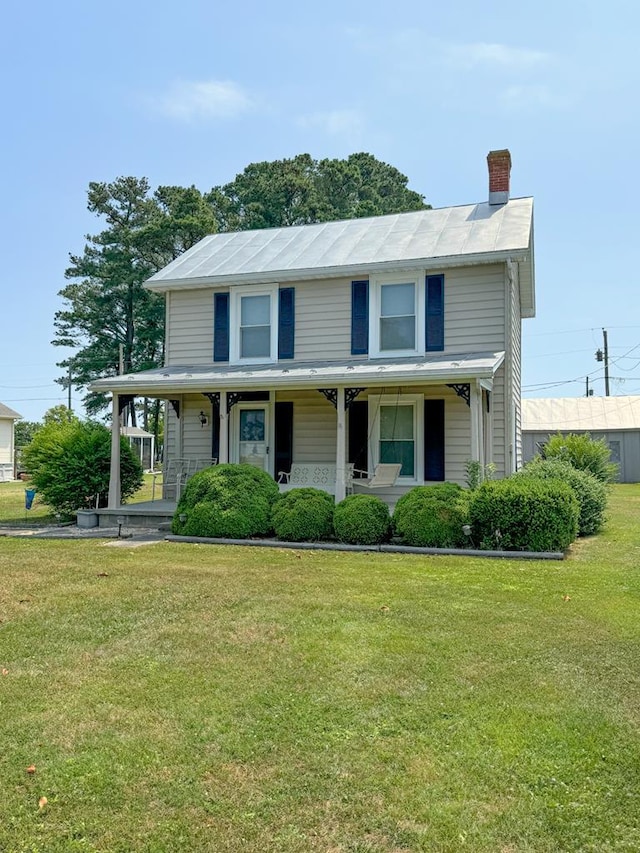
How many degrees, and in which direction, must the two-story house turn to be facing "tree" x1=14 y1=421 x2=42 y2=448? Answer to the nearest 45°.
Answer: approximately 135° to its right

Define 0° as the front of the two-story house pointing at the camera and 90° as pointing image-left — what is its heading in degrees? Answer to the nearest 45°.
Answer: approximately 0°

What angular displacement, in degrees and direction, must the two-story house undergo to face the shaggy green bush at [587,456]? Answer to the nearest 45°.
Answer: approximately 90° to its left

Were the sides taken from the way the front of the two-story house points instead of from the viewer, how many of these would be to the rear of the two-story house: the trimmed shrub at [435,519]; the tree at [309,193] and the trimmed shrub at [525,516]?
1

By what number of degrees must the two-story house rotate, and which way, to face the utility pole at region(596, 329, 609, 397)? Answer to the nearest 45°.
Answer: approximately 135° to its left

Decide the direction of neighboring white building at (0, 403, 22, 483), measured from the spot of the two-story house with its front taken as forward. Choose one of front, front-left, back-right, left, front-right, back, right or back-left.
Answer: back-right

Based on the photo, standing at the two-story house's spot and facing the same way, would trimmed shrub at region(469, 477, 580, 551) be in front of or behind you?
in front

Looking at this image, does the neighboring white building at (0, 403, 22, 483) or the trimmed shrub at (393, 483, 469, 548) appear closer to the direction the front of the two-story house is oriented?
the trimmed shrub

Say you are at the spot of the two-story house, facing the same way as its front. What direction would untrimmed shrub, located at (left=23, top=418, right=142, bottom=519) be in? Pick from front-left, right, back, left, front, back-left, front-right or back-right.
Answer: right

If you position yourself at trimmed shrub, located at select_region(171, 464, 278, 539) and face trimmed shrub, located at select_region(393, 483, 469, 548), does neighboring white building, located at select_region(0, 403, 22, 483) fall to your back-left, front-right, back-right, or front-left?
back-left

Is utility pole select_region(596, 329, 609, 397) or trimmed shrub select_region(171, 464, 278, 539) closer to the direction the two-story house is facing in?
the trimmed shrub
